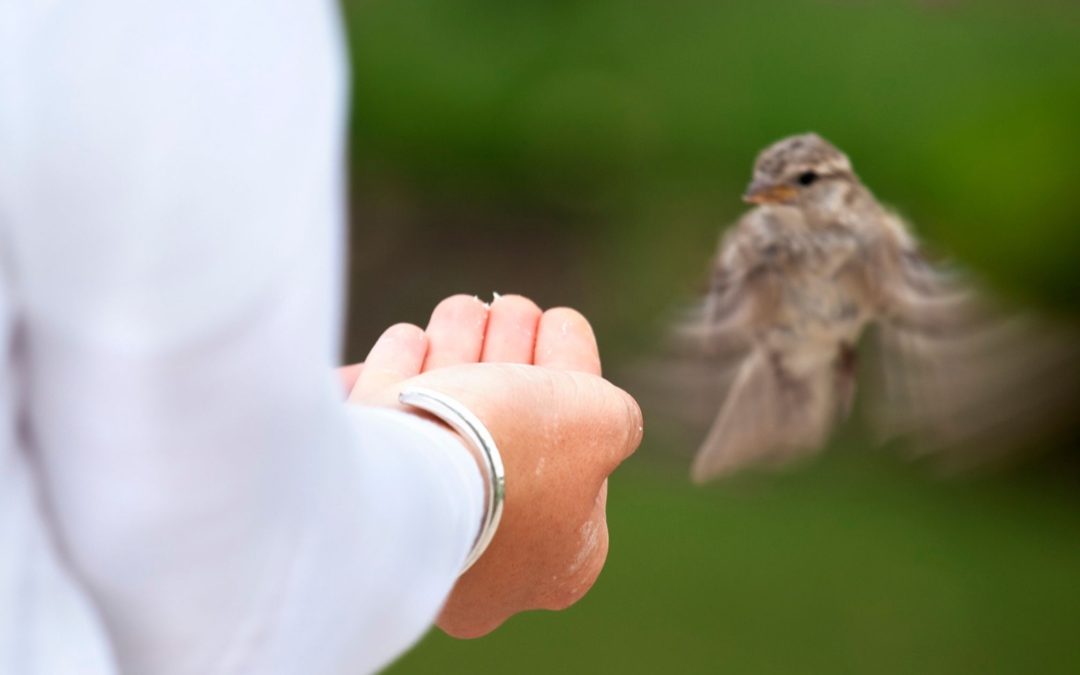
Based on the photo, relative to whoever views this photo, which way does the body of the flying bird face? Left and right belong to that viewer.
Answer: facing the viewer and to the left of the viewer
